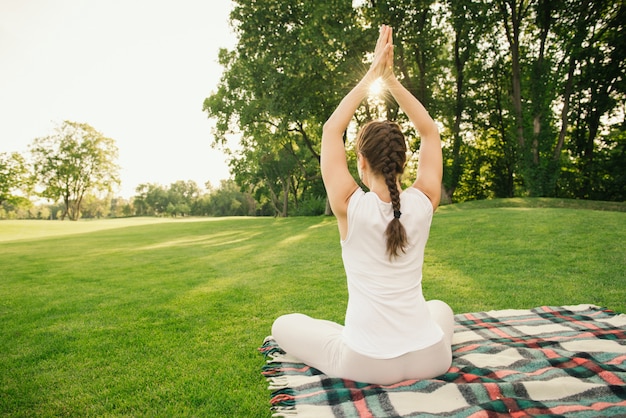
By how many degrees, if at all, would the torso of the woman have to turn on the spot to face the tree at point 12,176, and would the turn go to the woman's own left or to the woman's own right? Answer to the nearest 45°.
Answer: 0° — they already face it

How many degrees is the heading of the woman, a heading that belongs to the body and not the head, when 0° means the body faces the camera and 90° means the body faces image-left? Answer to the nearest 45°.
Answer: approximately 135°

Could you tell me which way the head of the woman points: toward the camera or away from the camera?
away from the camera
